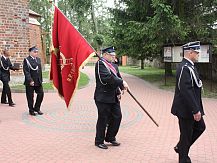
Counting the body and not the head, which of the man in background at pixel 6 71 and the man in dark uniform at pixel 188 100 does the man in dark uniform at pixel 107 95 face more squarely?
the man in dark uniform

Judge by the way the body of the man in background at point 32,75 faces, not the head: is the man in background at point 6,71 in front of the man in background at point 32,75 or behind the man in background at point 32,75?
behind

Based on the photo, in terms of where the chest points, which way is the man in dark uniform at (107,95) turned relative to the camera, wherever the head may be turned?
to the viewer's right

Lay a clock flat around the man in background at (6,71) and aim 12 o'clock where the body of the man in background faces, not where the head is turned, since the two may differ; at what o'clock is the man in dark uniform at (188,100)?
The man in dark uniform is roughly at 1 o'clock from the man in background.
